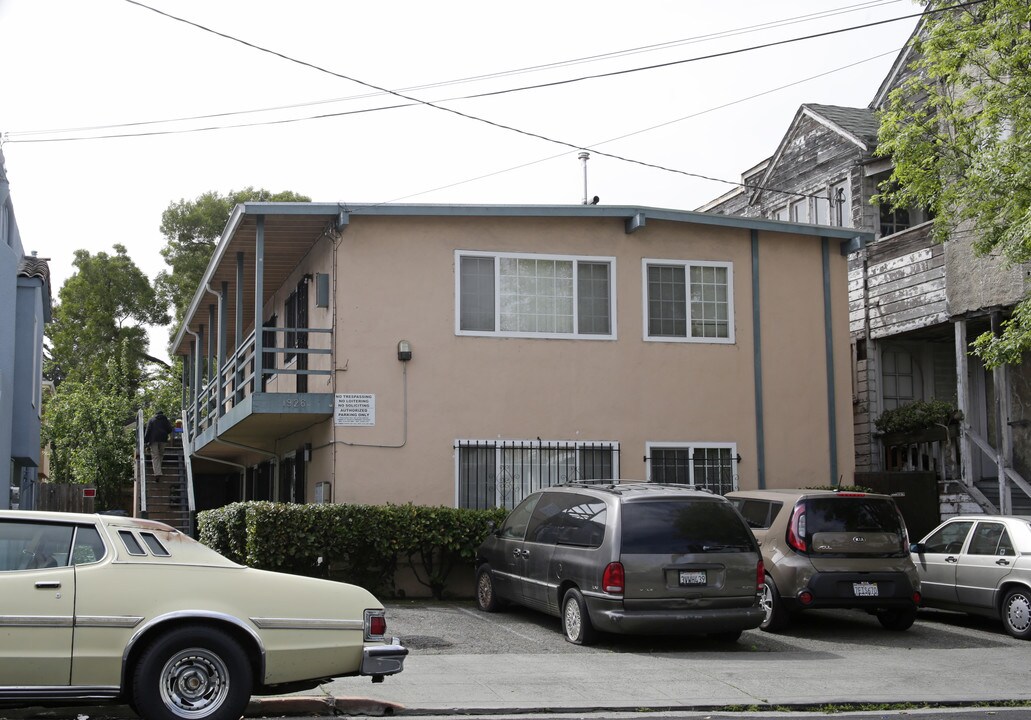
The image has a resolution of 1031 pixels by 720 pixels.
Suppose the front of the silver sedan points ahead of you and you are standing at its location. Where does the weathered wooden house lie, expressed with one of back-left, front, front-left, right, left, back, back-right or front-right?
front-right

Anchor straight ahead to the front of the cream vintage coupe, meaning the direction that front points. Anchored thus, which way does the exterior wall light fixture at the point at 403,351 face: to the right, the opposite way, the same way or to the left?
to the left

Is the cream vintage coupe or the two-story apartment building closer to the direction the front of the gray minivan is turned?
the two-story apartment building

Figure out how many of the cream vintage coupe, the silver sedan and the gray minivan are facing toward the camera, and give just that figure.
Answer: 0

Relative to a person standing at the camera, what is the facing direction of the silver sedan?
facing away from the viewer and to the left of the viewer

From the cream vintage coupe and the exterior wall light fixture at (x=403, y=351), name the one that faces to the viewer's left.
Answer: the cream vintage coupe

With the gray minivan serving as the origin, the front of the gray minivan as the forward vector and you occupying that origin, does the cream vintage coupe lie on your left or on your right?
on your left

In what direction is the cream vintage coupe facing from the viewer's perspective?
to the viewer's left

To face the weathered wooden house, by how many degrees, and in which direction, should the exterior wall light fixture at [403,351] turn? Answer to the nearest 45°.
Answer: approximately 135° to its left

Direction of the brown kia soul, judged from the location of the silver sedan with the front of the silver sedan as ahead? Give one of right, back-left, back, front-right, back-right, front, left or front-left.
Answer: left

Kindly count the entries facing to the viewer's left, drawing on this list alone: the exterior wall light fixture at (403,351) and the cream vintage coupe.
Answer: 1

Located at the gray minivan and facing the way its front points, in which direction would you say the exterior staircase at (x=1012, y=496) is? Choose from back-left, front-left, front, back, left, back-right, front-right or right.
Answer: right

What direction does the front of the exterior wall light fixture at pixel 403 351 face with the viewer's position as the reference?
facing the viewer
